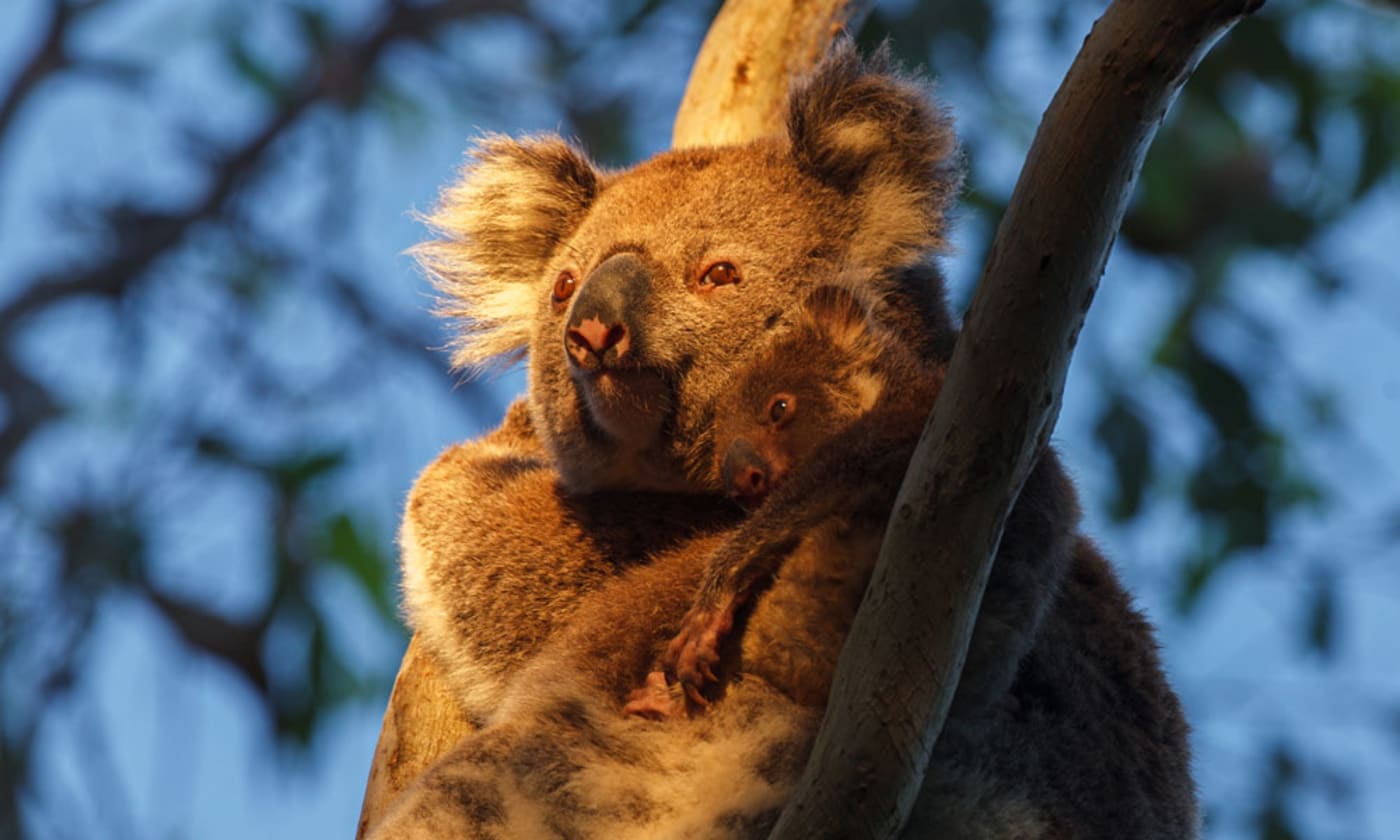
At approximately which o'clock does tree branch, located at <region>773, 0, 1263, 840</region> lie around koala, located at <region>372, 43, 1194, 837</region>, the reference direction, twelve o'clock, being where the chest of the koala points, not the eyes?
The tree branch is roughly at 10 o'clock from the koala.

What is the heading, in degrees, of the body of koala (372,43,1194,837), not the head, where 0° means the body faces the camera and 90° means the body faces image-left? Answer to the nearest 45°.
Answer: approximately 45°
